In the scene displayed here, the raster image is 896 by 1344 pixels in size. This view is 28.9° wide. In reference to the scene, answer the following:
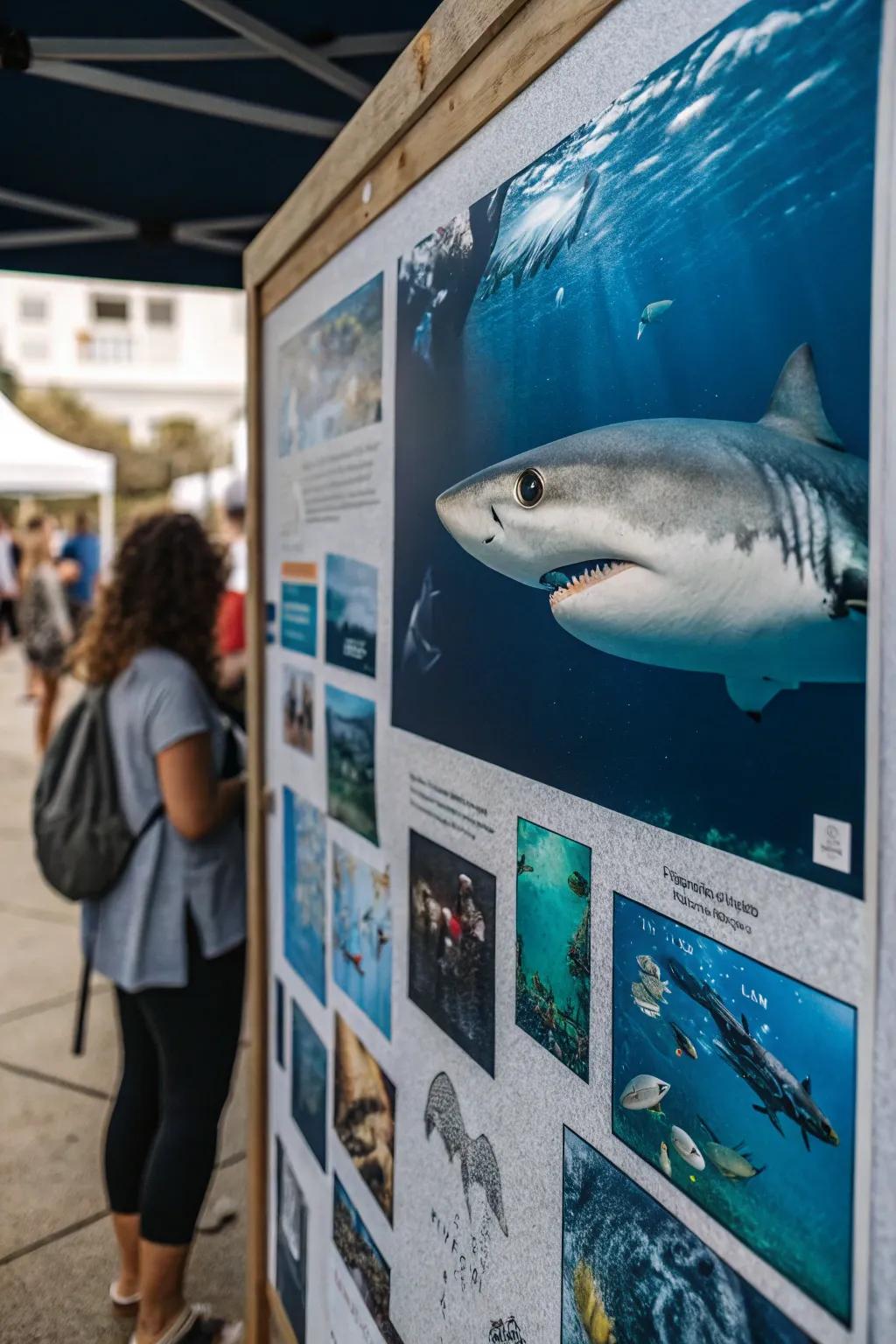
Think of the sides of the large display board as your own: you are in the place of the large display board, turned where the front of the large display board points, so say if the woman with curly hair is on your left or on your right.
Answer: on your right

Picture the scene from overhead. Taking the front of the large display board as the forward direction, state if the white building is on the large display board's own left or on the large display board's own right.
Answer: on the large display board's own right

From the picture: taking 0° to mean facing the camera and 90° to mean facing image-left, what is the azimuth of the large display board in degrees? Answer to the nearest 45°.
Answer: approximately 45°

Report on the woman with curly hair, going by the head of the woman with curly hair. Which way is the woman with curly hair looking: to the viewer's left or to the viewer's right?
to the viewer's right

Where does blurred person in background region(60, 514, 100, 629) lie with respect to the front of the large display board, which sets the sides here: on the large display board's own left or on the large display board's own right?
on the large display board's own right

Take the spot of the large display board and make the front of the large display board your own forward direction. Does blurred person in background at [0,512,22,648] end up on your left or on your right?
on your right
